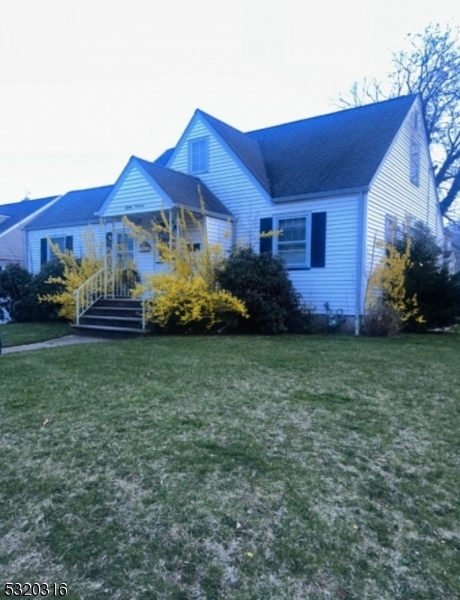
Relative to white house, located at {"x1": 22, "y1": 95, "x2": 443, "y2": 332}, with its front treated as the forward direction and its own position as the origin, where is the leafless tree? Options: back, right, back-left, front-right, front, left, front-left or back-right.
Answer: back

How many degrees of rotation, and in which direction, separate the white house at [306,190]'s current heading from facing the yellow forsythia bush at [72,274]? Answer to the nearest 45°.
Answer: approximately 45° to its right

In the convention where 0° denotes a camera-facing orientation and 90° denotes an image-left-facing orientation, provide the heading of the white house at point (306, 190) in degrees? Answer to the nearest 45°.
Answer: approximately 45°

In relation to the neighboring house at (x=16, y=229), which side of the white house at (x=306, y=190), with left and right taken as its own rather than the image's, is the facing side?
right

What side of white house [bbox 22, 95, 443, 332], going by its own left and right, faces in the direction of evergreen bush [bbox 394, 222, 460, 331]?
left

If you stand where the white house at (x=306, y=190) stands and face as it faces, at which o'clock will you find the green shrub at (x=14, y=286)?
The green shrub is roughly at 2 o'clock from the white house.

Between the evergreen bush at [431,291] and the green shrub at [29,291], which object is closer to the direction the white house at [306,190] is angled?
the green shrub

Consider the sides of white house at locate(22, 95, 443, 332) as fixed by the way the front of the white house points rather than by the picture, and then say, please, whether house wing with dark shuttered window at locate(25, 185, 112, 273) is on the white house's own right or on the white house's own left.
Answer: on the white house's own right

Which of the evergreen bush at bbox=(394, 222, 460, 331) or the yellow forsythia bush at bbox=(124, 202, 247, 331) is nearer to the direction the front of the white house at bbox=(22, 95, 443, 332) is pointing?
the yellow forsythia bush
